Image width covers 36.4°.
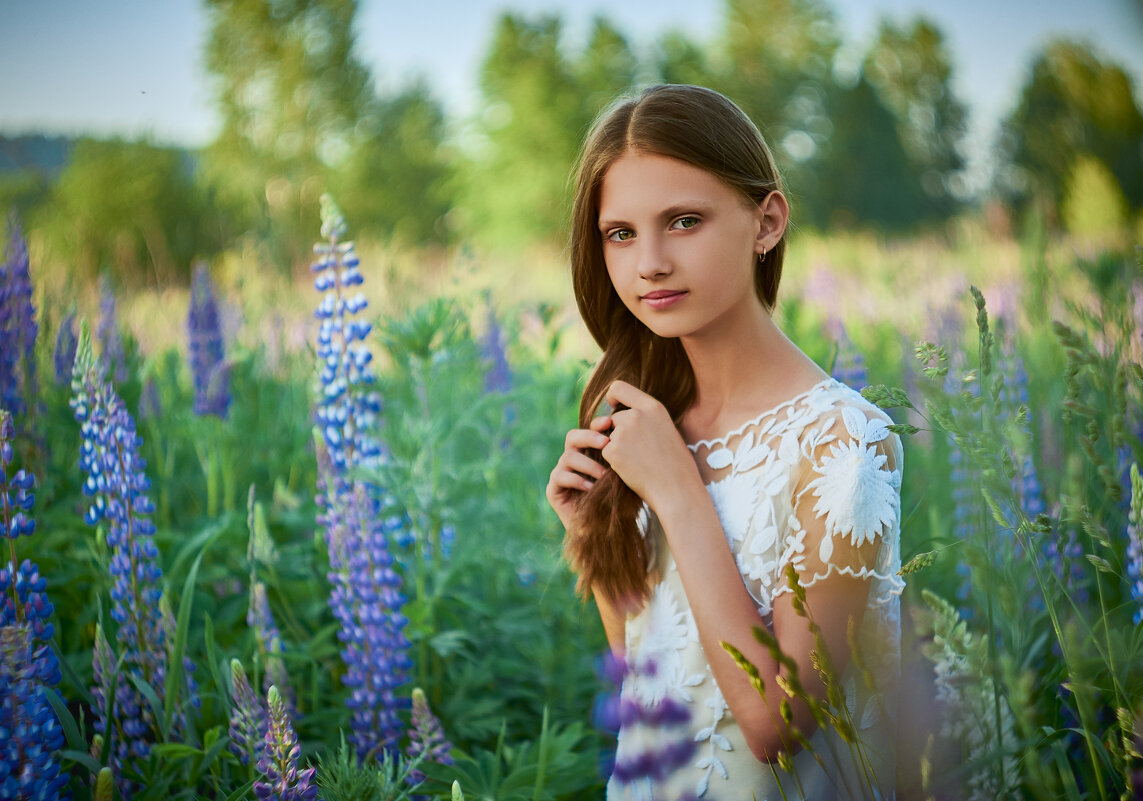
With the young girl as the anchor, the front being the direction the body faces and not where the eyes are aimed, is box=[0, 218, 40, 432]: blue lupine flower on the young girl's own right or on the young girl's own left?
on the young girl's own right

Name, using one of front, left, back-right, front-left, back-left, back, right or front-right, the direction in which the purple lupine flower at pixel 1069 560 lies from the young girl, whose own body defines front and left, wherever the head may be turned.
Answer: back

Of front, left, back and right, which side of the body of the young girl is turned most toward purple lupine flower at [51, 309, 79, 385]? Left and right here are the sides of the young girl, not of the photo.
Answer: right

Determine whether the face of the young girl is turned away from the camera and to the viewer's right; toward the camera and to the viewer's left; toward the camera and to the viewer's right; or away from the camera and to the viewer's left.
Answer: toward the camera and to the viewer's left

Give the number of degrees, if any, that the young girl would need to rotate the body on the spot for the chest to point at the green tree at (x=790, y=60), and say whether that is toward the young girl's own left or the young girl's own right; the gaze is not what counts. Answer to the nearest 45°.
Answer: approximately 135° to the young girl's own right

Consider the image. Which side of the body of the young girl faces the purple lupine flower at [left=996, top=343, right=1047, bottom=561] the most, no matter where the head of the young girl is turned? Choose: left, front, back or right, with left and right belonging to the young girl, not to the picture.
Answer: back

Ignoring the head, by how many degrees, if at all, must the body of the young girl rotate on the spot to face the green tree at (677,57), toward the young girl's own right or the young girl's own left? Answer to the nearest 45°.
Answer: approximately 135° to the young girl's own right

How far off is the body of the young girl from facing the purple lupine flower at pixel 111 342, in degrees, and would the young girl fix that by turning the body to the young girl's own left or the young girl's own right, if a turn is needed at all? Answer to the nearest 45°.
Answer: approximately 90° to the young girl's own right

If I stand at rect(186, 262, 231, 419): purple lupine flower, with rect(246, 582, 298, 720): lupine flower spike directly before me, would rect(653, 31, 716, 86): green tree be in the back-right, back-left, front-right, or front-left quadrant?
back-left

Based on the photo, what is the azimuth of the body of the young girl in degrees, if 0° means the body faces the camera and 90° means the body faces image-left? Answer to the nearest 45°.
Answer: approximately 45°
